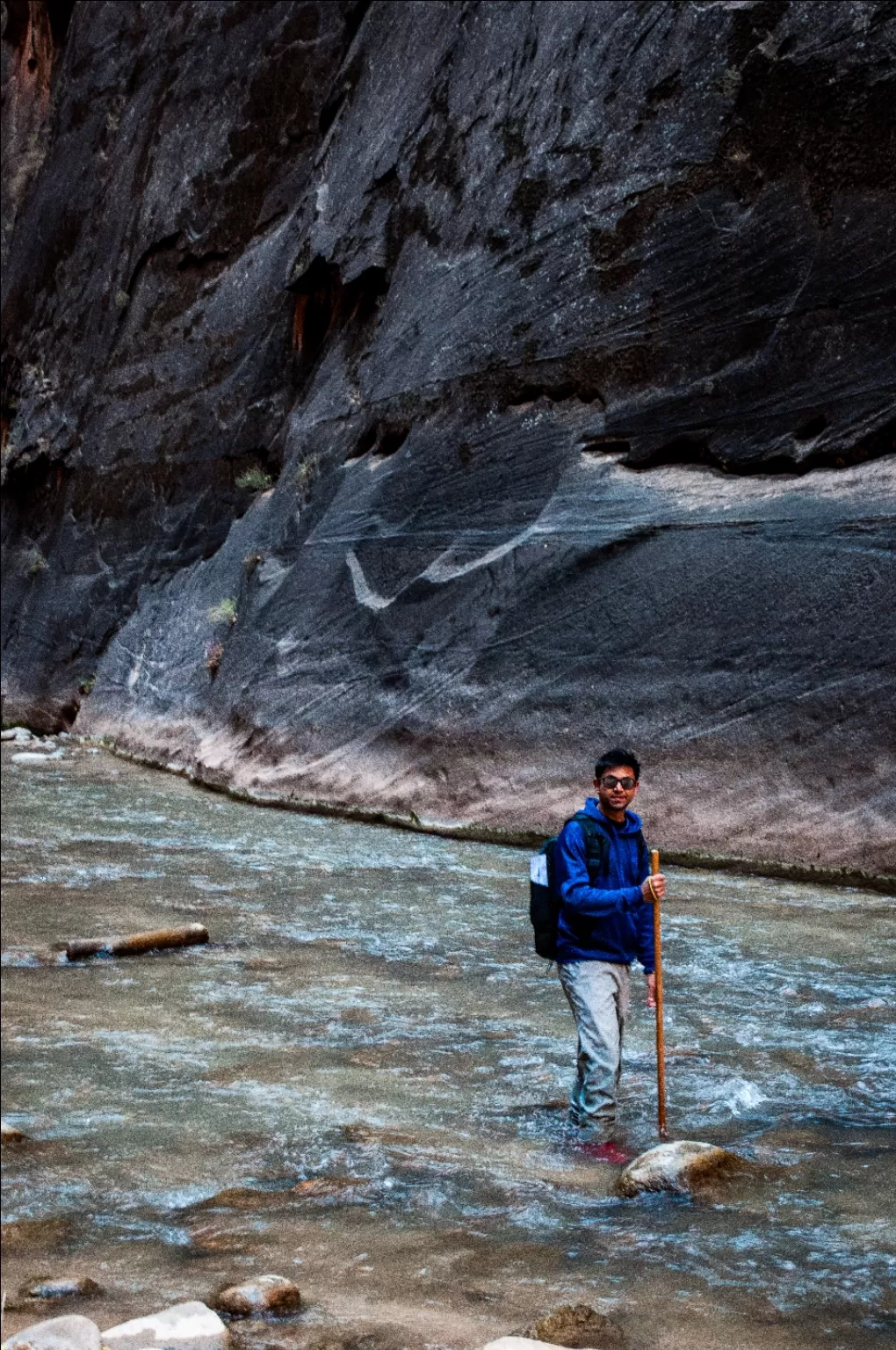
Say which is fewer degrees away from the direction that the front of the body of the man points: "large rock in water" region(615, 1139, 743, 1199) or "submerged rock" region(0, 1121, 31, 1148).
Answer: the large rock in water

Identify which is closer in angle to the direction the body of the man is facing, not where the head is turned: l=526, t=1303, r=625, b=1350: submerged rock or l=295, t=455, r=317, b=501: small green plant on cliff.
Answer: the submerged rock

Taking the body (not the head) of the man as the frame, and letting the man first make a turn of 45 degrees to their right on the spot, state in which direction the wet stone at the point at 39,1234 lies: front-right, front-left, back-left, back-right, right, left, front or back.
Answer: front-right

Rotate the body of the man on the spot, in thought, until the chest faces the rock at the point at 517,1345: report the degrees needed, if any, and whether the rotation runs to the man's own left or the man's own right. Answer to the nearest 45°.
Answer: approximately 45° to the man's own right

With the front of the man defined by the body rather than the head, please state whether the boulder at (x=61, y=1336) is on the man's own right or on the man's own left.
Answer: on the man's own right

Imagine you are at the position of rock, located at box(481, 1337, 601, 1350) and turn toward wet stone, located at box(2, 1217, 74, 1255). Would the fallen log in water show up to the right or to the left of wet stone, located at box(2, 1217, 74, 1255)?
right

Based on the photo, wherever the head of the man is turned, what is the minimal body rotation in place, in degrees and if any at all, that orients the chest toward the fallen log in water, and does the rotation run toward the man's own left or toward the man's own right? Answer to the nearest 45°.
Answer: approximately 180°

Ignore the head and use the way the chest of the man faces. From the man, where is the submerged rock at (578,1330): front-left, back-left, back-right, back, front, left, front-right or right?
front-right

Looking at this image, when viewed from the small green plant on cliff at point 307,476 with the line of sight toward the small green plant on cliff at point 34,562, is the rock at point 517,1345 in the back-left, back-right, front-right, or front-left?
back-left

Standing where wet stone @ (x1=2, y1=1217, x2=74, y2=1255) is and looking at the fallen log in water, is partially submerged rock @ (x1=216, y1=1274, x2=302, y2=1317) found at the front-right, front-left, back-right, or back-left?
back-right

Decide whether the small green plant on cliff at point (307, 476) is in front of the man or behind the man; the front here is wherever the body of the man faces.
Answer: behind

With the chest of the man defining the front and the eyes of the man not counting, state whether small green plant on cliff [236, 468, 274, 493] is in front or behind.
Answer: behind

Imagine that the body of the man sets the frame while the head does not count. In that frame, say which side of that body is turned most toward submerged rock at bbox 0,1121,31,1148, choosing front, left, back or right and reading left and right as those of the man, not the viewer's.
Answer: right

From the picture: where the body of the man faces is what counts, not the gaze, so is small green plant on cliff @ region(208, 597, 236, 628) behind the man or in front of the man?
behind

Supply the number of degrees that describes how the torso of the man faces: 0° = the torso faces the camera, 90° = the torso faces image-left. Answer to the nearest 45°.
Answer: approximately 315°

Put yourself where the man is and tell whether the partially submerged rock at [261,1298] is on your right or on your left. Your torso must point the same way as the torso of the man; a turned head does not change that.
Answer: on your right

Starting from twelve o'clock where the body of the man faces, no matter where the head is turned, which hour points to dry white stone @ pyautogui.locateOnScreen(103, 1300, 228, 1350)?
The dry white stone is roughly at 2 o'clock from the man.
